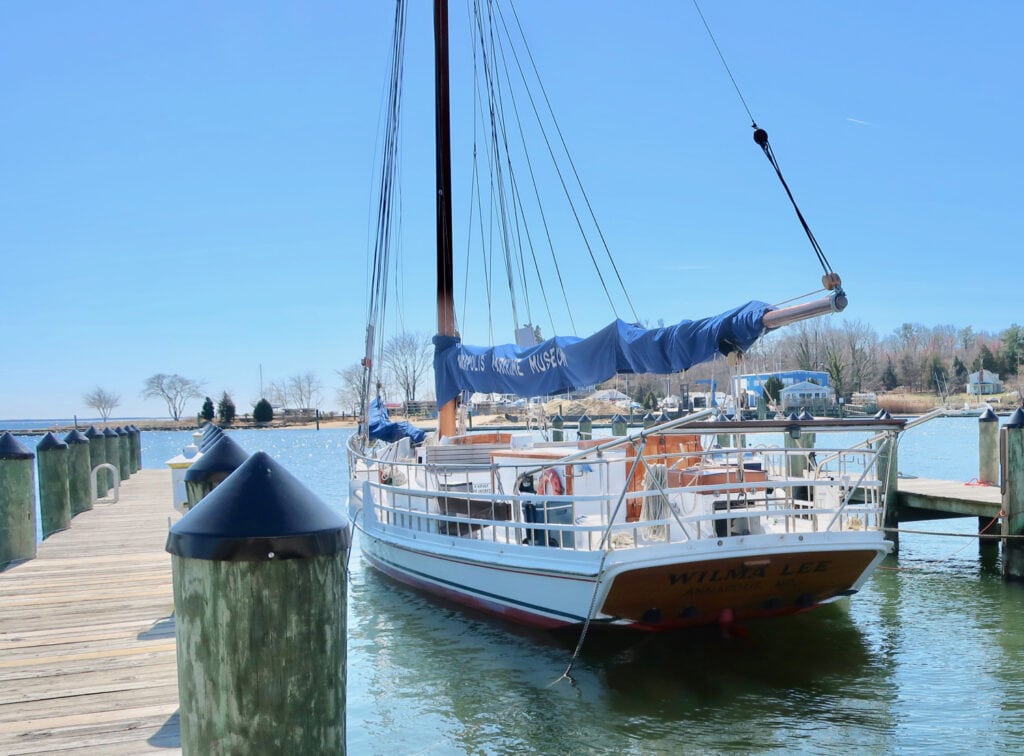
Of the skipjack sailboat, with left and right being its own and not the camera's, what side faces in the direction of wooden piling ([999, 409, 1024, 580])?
right

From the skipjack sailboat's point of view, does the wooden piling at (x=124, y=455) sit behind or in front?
in front

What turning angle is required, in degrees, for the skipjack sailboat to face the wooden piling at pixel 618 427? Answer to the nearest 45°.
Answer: approximately 45° to its right

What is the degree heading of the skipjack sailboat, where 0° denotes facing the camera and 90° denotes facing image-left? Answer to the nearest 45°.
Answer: approximately 135°

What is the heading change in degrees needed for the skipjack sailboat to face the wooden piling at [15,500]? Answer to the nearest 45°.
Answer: approximately 45° to its left

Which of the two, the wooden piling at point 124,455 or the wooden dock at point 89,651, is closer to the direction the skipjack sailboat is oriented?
the wooden piling

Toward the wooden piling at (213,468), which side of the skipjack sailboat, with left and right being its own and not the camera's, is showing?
left

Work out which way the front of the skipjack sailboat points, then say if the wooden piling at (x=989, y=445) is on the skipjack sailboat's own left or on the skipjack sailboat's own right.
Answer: on the skipjack sailboat's own right

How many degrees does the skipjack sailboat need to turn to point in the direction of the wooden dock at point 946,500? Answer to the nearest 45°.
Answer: approximately 90° to its right
